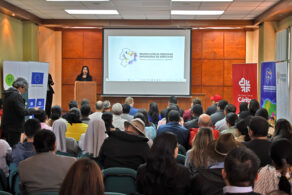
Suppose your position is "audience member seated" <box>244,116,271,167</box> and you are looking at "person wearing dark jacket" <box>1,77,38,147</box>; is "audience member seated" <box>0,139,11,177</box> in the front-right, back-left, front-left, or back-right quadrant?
front-left

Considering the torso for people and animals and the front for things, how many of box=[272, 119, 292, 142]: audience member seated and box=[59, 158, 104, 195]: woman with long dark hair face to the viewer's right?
0

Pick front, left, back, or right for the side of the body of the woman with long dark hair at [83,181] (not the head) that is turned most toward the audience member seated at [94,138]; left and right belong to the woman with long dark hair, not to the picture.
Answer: front

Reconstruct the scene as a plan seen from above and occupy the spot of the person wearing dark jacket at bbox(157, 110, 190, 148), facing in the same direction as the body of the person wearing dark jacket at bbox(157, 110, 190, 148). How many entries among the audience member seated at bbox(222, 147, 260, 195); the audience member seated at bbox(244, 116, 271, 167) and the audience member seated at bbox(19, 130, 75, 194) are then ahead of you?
0

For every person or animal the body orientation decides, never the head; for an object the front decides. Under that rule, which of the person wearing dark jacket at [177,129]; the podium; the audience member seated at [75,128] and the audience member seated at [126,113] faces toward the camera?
the podium

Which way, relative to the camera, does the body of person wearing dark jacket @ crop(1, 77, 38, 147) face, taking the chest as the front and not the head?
to the viewer's right

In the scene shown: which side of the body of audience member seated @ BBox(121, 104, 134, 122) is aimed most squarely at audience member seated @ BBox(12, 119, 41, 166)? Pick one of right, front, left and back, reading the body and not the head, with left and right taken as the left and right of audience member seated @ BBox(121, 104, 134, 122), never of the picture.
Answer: back

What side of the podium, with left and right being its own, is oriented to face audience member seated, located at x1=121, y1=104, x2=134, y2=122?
front

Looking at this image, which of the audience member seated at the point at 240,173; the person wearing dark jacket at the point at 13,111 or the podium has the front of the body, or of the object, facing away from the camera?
the audience member seated

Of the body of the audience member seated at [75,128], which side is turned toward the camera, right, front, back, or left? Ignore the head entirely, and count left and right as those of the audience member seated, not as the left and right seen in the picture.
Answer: back

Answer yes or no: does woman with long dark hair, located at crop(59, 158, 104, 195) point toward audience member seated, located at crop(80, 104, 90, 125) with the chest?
yes

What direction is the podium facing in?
toward the camera

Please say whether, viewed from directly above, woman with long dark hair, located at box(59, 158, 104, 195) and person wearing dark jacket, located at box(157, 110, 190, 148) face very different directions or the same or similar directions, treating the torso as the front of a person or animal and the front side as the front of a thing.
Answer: same or similar directions

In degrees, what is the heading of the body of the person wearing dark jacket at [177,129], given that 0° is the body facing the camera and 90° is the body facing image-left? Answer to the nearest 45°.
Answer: approximately 180°

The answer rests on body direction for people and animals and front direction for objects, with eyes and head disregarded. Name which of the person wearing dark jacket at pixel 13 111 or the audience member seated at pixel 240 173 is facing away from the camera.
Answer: the audience member seated

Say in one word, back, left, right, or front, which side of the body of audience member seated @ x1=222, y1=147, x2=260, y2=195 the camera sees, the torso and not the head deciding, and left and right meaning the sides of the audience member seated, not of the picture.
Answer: back

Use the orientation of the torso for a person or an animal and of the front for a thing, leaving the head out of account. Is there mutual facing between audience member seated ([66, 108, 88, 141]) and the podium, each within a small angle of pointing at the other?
yes

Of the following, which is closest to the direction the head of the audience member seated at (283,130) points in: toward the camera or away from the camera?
away from the camera

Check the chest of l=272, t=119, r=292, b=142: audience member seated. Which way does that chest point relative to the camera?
away from the camera
